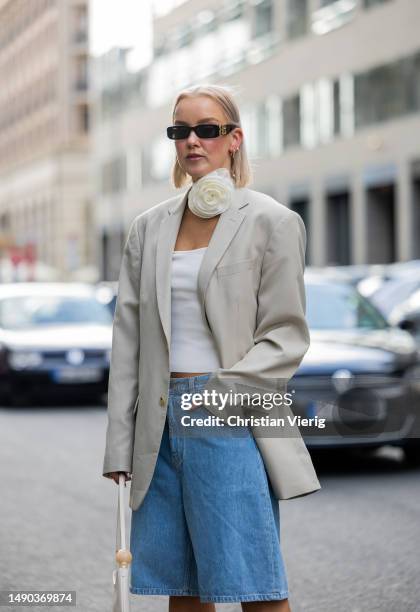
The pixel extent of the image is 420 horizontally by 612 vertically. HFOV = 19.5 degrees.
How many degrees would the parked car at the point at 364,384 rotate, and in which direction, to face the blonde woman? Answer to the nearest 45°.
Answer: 0° — it already faces them

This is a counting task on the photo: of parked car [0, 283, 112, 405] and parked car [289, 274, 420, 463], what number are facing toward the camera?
2

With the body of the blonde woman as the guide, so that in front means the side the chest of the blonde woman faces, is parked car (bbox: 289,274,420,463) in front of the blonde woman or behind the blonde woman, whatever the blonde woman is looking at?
behind

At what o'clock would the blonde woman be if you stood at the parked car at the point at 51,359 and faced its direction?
The blonde woman is roughly at 12 o'clock from the parked car.

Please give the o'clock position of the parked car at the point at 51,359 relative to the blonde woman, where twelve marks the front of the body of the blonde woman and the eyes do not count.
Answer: The parked car is roughly at 4 o'clock from the blonde woman.

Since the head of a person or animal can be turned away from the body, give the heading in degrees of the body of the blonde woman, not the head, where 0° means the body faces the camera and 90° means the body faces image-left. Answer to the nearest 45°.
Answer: approximately 45°

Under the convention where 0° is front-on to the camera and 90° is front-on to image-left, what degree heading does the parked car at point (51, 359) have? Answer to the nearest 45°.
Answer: approximately 0°
